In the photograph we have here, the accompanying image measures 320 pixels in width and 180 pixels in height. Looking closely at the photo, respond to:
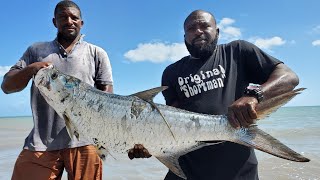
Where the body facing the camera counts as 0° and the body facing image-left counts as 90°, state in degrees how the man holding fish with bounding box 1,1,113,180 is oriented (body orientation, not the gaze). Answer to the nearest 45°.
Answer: approximately 0°

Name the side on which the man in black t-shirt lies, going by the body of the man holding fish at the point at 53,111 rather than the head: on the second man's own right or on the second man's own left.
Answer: on the second man's own left
